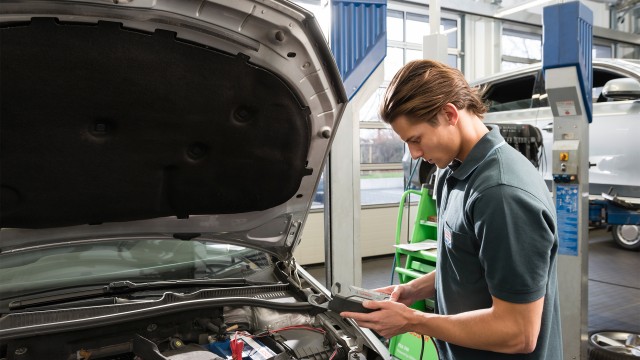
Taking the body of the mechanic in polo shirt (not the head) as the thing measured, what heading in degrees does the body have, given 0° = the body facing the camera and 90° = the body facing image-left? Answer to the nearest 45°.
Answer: approximately 90°

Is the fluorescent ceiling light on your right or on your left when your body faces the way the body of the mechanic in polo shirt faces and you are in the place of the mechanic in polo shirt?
on your right

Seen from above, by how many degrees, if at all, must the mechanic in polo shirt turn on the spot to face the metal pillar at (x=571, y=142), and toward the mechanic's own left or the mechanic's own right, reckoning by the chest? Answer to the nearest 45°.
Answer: approximately 90° to the mechanic's own right

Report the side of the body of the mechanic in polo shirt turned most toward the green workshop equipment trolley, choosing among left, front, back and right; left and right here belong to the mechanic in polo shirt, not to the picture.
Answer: right

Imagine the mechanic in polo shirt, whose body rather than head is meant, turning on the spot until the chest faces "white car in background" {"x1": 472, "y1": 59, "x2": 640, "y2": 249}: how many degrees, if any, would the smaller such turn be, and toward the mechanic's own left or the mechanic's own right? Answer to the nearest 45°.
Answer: approximately 90° to the mechanic's own right
